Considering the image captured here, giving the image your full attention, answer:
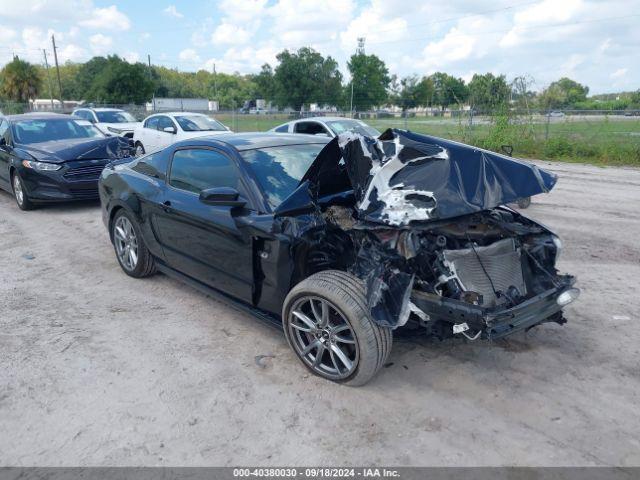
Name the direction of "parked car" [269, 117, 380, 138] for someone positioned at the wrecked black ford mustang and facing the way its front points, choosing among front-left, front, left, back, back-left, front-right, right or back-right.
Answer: back-left

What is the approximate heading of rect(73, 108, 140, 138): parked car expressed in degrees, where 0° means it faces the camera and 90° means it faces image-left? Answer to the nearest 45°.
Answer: approximately 315°

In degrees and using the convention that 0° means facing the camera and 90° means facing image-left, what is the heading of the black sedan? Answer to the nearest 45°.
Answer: approximately 315°

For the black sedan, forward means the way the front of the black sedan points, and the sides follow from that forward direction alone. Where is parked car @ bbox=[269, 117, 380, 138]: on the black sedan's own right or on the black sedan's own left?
on the black sedan's own left

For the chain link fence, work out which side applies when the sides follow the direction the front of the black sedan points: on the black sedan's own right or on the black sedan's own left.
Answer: on the black sedan's own left

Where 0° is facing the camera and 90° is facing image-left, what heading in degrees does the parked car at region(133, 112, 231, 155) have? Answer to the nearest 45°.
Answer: approximately 315°

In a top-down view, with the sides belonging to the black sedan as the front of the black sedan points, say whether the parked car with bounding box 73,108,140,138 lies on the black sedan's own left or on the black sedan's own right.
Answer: on the black sedan's own left

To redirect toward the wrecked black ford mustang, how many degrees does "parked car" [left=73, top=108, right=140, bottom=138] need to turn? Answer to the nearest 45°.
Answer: approximately 45° to its right
